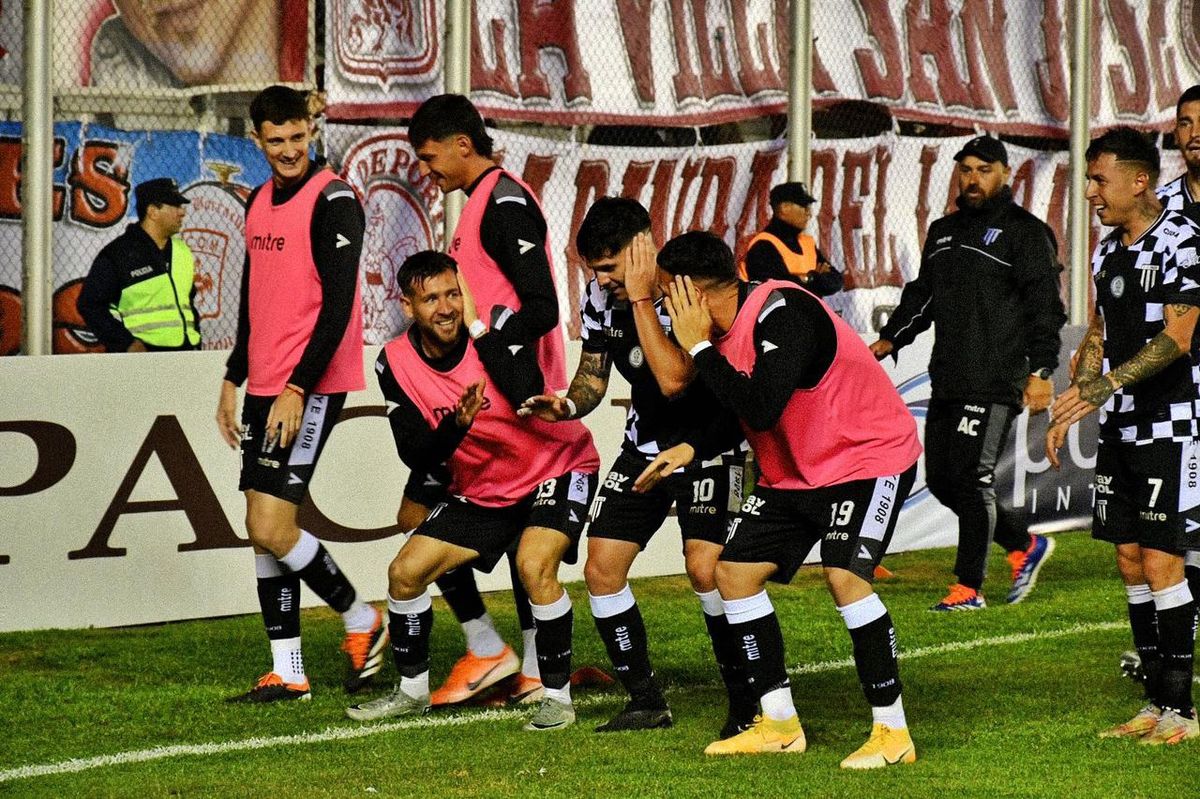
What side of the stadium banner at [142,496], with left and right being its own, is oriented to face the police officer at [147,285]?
back

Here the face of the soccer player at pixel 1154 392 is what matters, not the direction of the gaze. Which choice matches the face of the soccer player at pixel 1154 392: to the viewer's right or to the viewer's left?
to the viewer's left

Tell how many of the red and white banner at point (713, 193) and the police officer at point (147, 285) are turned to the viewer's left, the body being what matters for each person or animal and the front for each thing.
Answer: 0

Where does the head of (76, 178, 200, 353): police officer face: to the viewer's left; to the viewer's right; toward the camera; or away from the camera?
to the viewer's right

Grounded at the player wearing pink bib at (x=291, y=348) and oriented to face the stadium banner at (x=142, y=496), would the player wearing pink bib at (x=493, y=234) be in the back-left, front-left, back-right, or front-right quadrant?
back-right

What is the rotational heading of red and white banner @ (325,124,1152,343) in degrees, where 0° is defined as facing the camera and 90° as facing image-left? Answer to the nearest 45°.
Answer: approximately 0°

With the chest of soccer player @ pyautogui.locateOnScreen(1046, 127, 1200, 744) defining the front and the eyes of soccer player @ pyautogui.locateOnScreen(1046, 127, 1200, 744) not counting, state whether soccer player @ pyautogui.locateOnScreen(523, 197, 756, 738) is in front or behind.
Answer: in front
